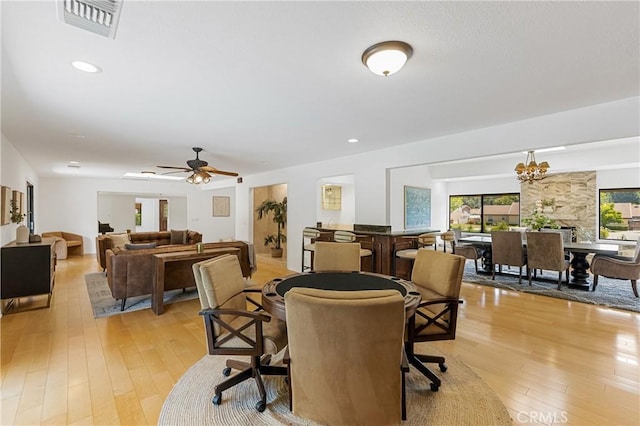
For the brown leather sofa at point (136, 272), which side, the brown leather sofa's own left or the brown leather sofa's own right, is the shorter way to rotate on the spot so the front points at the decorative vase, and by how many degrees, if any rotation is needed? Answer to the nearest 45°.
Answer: approximately 45° to the brown leather sofa's own left

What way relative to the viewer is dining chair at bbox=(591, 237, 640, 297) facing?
to the viewer's left

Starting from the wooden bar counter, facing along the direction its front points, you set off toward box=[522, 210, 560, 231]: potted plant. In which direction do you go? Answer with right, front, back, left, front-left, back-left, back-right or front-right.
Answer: back-left

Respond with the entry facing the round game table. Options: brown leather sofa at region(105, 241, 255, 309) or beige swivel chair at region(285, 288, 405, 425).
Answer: the beige swivel chair

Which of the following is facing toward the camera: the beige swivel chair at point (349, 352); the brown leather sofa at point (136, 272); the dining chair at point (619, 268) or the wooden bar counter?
the wooden bar counter

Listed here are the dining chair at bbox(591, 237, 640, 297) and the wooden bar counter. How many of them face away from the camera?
0

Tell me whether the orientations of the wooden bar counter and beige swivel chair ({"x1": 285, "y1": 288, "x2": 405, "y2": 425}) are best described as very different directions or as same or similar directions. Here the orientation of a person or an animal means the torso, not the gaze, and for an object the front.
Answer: very different directions

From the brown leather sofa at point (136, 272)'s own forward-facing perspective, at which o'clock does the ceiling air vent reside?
The ceiling air vent is roughly at 6 o'clock from the brown leather sofa.

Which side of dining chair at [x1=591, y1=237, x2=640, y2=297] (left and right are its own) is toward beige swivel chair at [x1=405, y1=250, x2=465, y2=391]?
left

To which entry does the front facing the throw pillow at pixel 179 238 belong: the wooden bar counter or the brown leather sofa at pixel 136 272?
the brown leather sofa

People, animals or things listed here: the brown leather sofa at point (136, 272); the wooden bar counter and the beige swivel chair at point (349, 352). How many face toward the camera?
1

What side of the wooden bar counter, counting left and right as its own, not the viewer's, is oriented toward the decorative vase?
right

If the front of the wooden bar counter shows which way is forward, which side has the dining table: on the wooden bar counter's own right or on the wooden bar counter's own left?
on the wooden bar counter's own left

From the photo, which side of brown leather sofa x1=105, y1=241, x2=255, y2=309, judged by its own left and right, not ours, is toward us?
back

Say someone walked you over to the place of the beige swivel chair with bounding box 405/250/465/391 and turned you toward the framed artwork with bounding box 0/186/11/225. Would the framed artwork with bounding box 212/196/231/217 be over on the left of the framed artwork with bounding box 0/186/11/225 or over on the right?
right

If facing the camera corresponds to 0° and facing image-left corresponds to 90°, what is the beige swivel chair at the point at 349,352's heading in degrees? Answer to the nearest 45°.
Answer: approximately 180°
